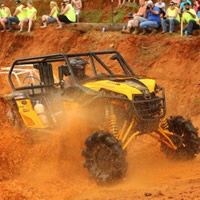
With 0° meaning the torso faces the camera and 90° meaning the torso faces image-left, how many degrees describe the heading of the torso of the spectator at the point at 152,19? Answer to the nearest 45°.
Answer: approximately 45°

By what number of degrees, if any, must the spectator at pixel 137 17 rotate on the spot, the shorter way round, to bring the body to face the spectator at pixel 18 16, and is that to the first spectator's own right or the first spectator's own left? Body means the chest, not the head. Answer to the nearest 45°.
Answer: approximately 45° to the first spectator's own right

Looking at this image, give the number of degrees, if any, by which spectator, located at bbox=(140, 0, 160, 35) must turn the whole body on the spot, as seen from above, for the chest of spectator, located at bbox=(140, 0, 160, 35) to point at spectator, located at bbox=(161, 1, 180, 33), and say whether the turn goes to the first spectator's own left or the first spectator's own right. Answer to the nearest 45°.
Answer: approximately 90° to the first spectator's own left

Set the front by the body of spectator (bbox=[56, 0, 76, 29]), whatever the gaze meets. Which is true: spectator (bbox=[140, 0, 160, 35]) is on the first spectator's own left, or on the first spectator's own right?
on the first spectator's own left

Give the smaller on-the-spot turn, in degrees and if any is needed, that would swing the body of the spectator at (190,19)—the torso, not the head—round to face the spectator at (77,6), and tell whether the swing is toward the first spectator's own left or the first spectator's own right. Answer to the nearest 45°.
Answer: approximately 90° to the first spectator's own right

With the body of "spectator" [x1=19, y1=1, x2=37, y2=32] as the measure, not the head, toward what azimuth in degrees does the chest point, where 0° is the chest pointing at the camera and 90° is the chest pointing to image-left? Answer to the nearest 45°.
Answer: approximately 45°
